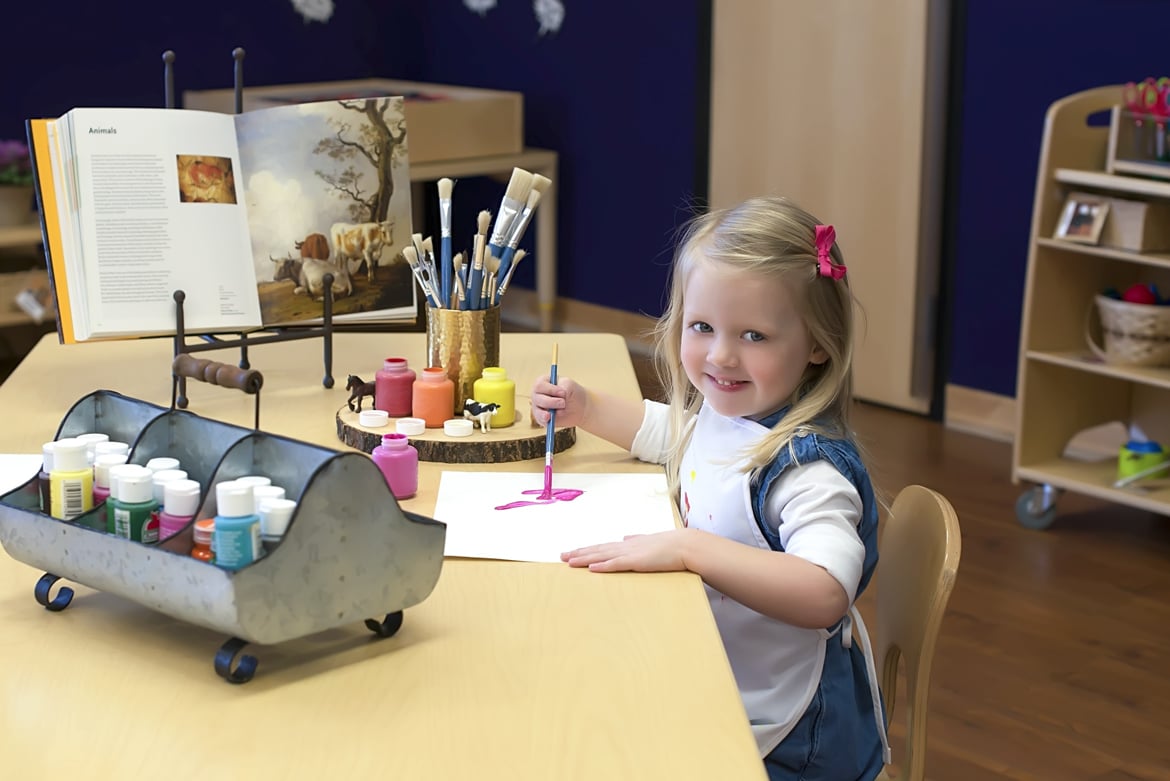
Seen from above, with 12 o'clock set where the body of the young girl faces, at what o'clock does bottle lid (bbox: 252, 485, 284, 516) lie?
The bottle lid is roughly at 12 o'clock from the young girl.

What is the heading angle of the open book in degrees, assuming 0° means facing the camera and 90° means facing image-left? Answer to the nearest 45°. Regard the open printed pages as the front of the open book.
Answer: approximately 0°

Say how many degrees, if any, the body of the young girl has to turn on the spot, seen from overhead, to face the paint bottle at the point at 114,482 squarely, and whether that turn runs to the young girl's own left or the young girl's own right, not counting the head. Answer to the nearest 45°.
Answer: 0° — they already face it

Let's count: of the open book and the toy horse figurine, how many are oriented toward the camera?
1

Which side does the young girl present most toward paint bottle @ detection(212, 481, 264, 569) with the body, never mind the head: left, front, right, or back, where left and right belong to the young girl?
front

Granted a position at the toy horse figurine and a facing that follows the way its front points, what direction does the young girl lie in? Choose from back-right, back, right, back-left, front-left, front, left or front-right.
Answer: back-left

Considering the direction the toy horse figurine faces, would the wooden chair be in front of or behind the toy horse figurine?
behind

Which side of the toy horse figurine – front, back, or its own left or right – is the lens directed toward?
left
